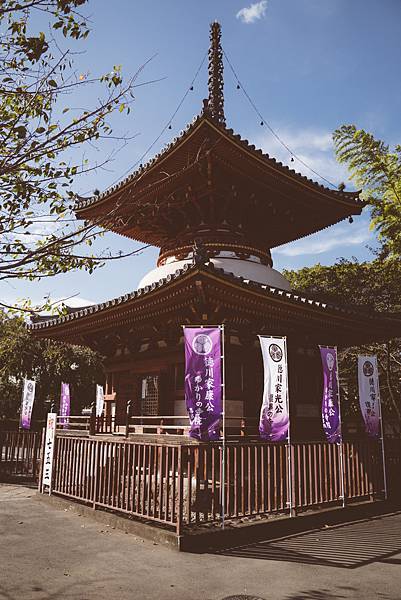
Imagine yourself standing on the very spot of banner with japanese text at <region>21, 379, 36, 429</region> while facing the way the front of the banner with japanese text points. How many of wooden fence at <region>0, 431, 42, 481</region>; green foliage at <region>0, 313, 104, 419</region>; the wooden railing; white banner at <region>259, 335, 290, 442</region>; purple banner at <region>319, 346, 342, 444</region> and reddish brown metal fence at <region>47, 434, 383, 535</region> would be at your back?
1

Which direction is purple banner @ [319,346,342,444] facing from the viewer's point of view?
toward the camera

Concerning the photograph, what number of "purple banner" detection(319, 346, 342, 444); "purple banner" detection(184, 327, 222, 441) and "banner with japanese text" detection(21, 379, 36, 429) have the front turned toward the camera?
3

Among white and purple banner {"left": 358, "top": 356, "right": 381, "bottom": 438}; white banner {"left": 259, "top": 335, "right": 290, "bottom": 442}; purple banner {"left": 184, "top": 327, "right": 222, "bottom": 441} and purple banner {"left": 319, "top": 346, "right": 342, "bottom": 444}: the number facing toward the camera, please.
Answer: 4

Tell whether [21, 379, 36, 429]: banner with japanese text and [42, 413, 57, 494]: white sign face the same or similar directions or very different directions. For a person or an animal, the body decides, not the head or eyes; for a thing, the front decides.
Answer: same or similar directions

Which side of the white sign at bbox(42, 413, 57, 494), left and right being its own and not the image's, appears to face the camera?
front

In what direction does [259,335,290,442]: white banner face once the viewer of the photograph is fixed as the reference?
facing the viewer
